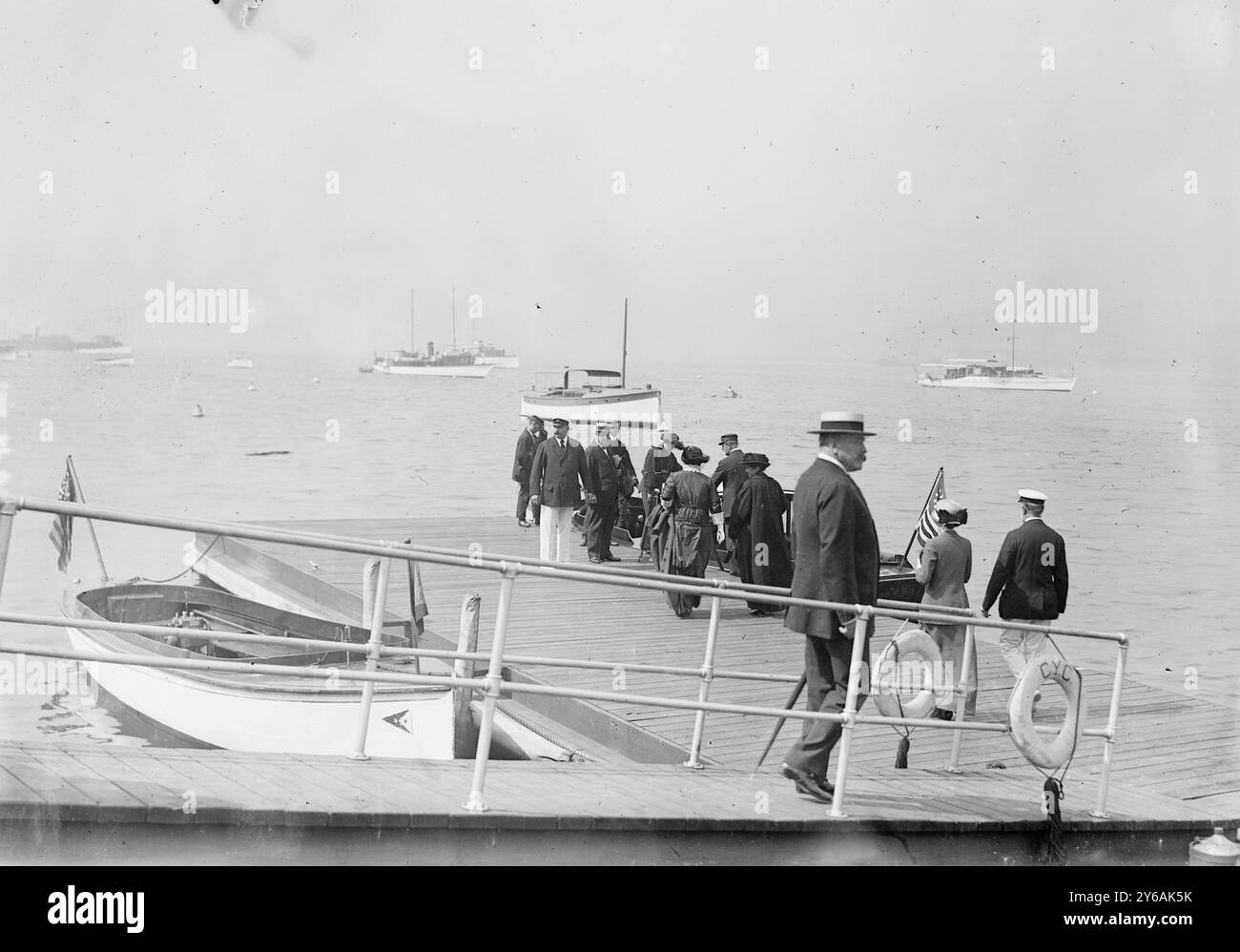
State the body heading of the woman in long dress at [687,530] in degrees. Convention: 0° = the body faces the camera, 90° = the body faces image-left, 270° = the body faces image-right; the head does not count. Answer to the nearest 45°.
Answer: approximately 180°

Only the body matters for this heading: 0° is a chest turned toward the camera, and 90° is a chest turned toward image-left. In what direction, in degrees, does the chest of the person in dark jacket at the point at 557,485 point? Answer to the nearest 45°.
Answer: approximately 0°

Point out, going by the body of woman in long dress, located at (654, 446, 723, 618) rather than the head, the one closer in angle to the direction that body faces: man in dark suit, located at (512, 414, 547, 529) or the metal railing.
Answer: the man in dark suit
